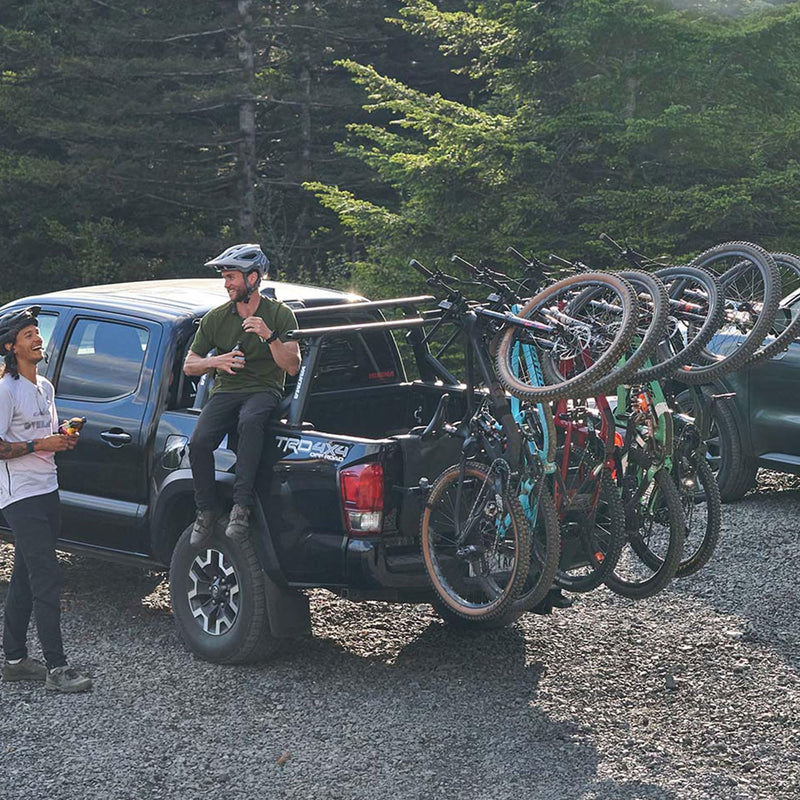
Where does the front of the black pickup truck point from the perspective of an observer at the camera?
facing away from the viewer and to the left of the viewer

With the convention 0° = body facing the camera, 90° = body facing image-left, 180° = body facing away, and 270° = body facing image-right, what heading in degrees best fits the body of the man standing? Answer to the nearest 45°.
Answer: approximately 315°

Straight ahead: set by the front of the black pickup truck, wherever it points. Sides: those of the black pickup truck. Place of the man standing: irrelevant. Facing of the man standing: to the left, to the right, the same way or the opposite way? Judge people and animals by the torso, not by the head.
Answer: the opposite way
